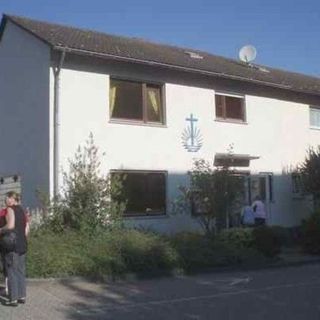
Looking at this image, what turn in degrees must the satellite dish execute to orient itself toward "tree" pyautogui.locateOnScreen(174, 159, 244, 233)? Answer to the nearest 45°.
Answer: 0° — it already faces it

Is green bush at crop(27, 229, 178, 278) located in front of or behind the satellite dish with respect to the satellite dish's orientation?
in front

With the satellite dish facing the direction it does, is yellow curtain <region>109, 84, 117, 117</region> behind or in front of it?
in front

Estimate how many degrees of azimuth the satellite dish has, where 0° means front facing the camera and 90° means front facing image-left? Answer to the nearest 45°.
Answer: approximately 0°

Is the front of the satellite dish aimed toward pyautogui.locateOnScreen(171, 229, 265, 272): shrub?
yes

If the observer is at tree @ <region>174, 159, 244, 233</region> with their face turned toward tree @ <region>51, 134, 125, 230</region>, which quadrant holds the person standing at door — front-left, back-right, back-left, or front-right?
back-right
